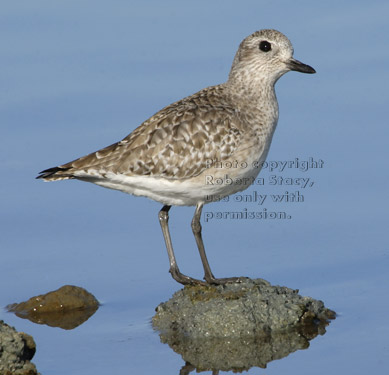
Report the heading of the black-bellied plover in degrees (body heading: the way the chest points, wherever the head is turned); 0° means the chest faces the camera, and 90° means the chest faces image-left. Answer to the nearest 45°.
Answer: approximately 270°

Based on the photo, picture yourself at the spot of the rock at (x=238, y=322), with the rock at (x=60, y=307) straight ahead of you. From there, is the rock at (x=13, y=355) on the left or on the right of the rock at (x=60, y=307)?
left

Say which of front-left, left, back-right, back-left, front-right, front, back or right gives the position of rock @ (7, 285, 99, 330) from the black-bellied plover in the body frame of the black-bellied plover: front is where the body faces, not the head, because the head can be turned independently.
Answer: back

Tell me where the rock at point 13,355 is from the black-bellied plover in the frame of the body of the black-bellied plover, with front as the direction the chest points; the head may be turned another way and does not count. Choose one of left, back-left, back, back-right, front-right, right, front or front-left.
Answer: back-right
